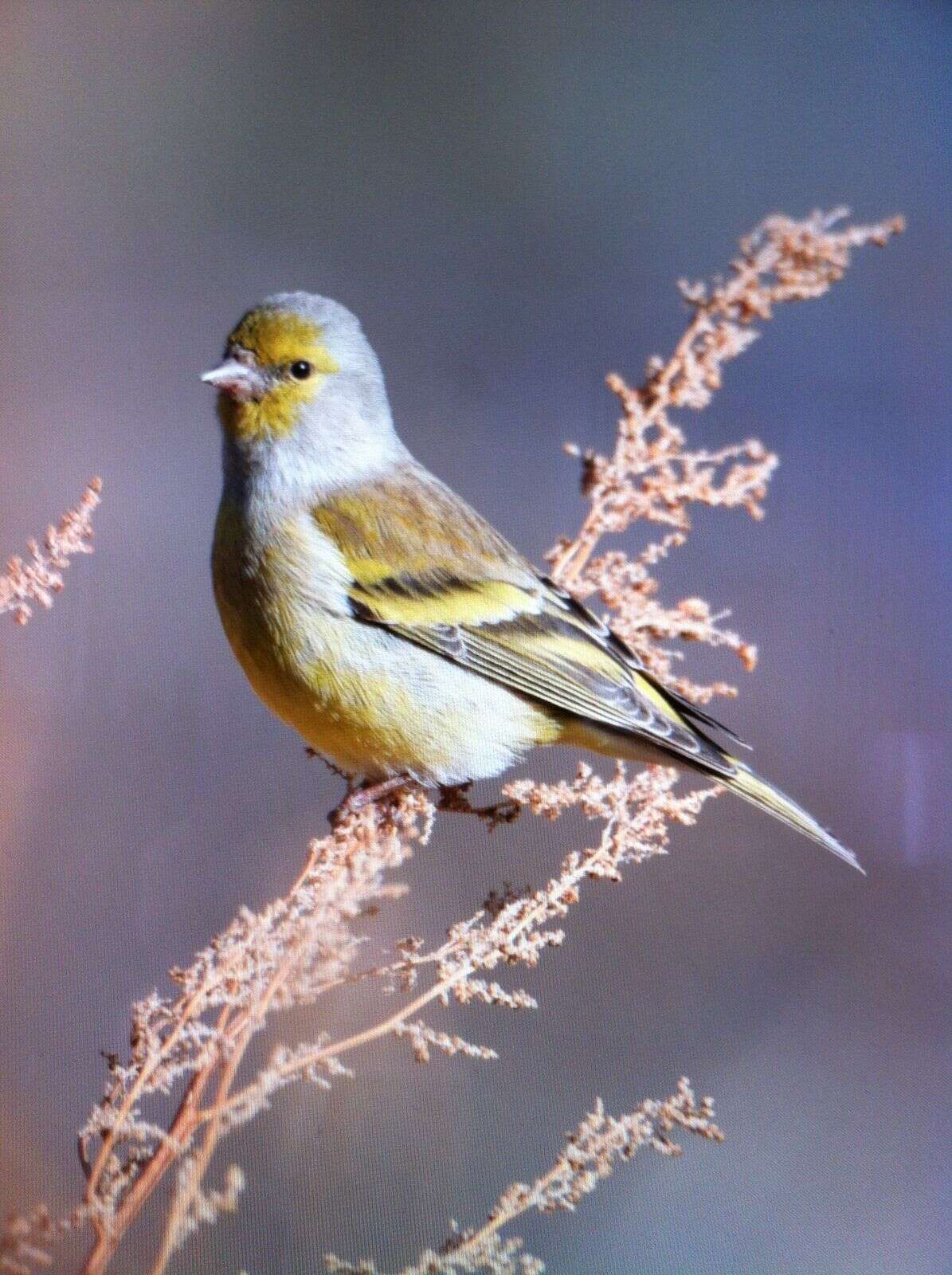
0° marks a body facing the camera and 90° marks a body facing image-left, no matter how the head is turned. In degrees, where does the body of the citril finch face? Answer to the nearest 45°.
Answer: approximately 90°
